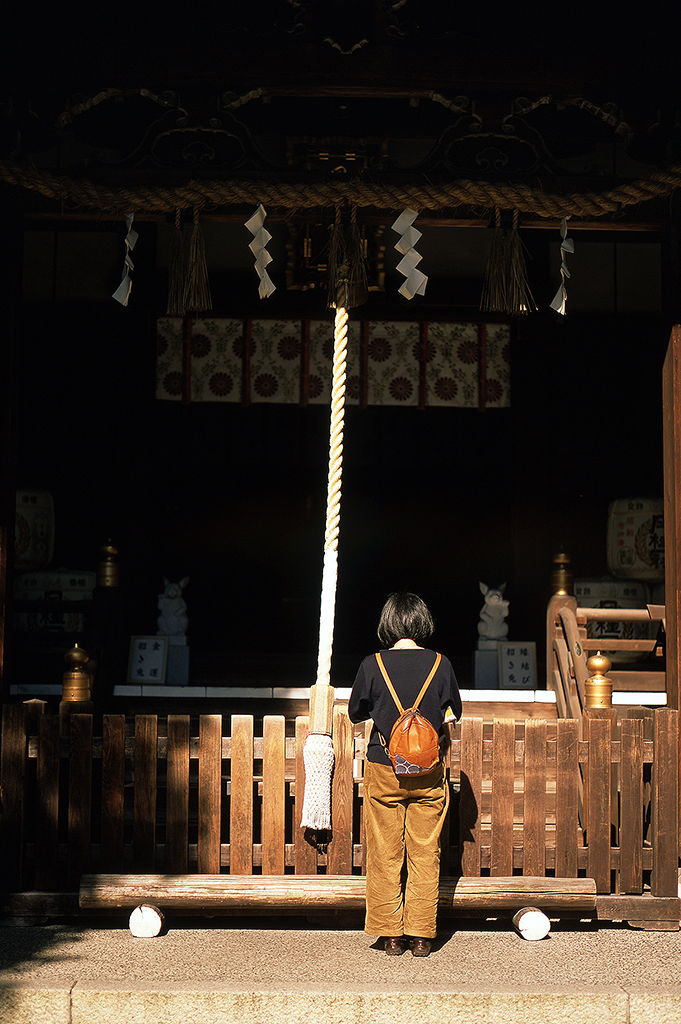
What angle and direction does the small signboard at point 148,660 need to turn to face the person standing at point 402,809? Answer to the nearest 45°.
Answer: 0° — it already faces them

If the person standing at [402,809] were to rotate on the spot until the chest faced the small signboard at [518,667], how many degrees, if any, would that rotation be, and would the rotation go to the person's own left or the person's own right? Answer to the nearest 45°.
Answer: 0° — they already face it

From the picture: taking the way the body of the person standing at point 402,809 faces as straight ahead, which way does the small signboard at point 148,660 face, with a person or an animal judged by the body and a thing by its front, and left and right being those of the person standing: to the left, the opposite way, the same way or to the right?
the opposite way

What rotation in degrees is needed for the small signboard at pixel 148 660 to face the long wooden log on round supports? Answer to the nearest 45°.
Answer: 0° — it already faces it

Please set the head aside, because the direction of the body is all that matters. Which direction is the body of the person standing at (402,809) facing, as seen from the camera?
away from the camera

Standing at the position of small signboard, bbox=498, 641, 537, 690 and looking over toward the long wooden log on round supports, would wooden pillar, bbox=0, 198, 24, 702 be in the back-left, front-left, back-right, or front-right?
front-right

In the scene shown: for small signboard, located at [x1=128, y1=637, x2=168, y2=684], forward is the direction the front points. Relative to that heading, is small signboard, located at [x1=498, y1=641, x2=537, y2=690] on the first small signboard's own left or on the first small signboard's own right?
on the first small signboard's own left

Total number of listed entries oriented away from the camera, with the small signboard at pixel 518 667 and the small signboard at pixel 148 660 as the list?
0

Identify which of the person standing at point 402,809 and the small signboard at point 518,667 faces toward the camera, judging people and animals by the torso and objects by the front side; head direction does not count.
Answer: the small signboard

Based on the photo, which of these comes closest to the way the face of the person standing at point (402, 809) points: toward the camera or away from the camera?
away from the camera

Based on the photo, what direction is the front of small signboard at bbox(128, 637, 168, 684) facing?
toward the camera

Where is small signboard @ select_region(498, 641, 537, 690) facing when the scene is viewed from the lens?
facing the viewer

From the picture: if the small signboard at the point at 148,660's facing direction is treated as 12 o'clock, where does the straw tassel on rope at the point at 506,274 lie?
The straw tassel on rope is roughly at 11 o'clock from the small signboard.

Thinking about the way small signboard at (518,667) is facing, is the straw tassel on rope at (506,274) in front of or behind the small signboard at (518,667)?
in front

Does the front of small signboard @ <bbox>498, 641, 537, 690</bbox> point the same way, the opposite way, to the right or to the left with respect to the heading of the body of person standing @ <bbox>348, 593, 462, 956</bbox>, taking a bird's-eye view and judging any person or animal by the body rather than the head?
the opposite way
